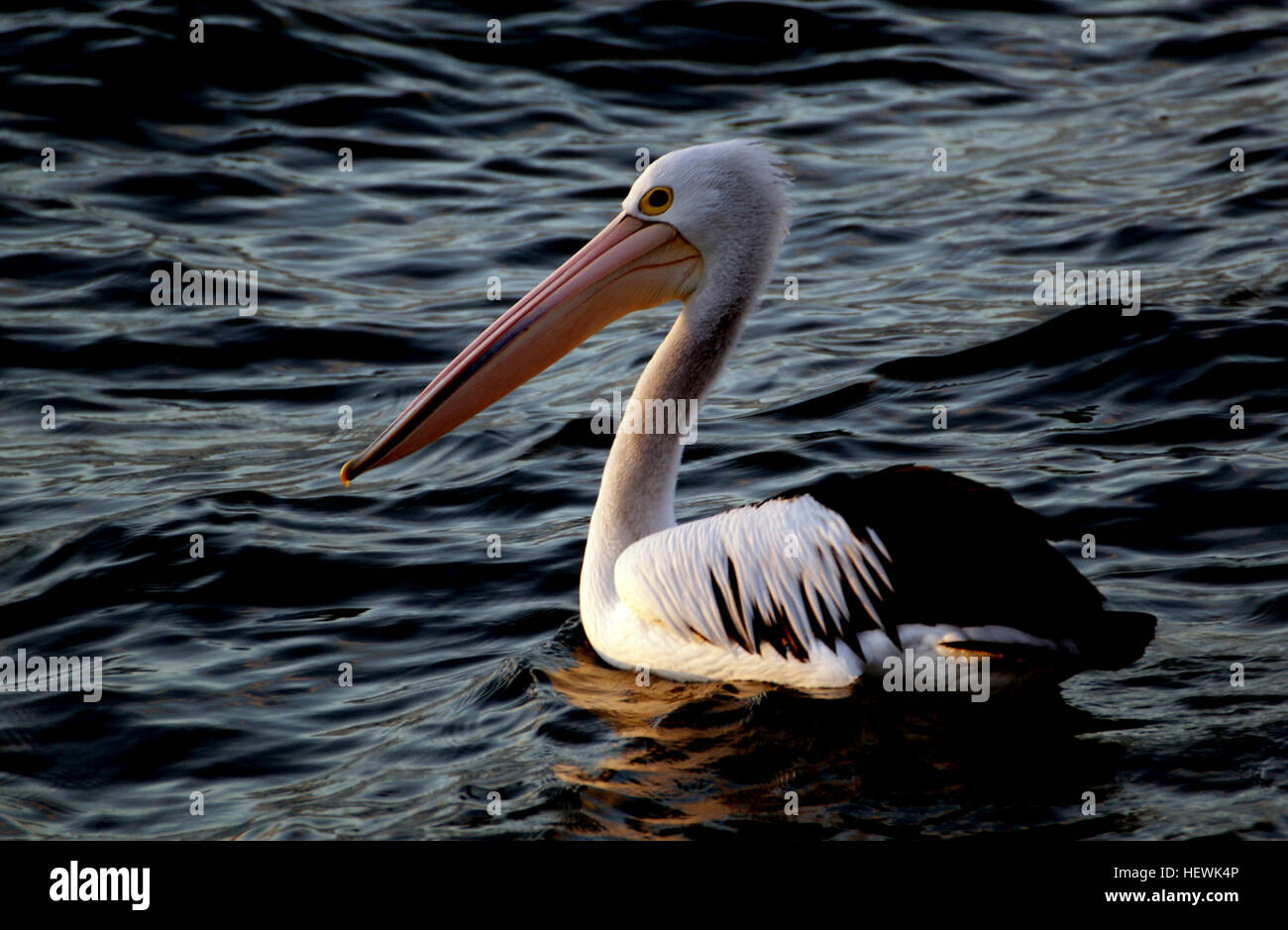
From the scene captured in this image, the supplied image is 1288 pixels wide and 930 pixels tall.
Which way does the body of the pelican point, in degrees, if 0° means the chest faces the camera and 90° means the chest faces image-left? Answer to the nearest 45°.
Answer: approximately 90°
